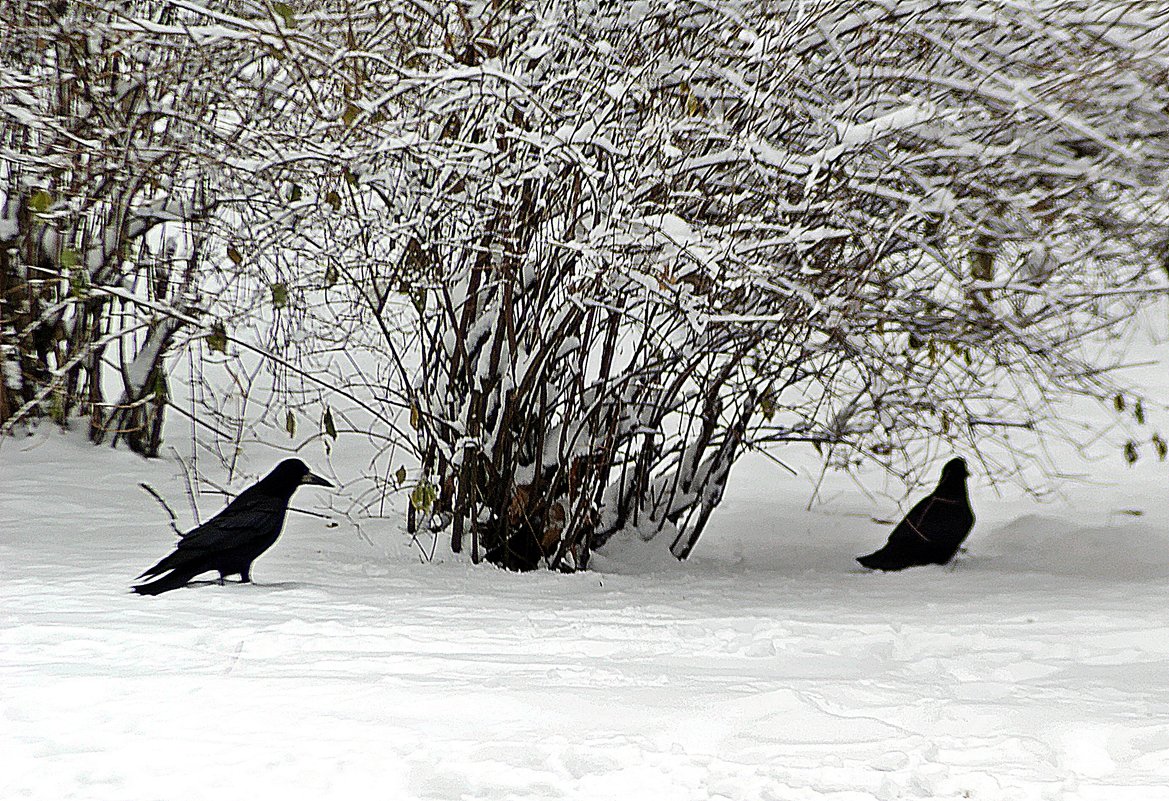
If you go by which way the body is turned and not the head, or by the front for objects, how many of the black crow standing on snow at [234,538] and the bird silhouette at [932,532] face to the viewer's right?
2

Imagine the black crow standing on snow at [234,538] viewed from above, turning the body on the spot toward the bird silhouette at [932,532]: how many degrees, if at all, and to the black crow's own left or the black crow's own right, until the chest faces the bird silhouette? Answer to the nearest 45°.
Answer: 0° — it already faces it

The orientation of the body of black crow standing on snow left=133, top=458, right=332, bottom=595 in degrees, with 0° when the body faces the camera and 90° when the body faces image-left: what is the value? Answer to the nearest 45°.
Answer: approximately 270°

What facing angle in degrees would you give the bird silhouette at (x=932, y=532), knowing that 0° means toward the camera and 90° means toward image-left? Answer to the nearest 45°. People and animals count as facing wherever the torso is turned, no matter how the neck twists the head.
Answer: approximately 270°
